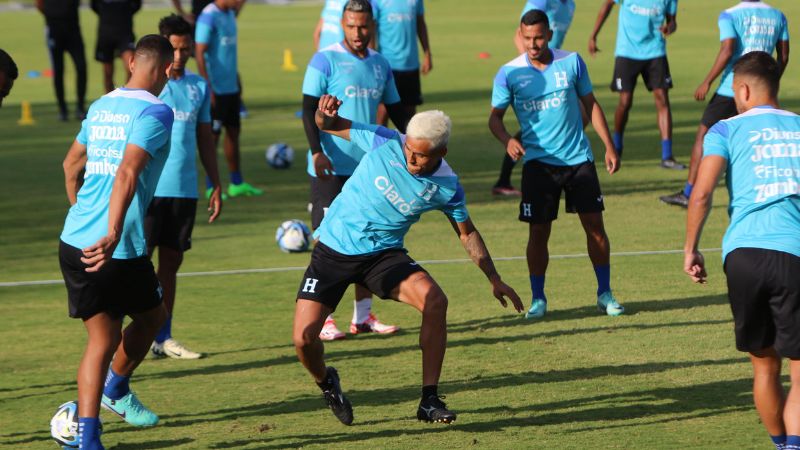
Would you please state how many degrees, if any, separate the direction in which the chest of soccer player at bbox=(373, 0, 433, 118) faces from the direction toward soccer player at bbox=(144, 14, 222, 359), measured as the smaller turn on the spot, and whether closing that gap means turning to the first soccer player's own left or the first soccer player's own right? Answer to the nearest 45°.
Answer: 0° — they already face them

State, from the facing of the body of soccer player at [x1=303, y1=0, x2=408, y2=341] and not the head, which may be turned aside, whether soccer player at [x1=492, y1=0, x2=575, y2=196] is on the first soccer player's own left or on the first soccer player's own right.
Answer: on the first soccer player's own left

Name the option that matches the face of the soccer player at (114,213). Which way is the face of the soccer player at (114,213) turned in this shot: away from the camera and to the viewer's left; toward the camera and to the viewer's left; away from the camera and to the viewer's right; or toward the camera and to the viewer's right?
away from the camera and to the viewer's right

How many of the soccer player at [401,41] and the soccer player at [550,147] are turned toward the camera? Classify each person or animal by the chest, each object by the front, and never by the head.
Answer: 2

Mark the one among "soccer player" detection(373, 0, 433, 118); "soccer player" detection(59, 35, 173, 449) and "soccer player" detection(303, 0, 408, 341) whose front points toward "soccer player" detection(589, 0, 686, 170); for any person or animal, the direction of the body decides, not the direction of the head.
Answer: "soccer player" detection(59, 35, 173, 449)

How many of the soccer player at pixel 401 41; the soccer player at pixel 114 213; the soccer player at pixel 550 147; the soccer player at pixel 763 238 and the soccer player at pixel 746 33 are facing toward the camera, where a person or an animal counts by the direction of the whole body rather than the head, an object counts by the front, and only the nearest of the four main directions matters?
2
